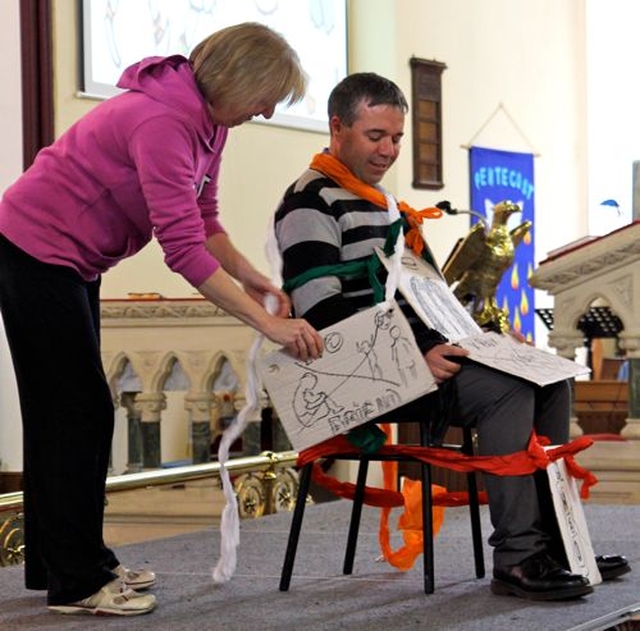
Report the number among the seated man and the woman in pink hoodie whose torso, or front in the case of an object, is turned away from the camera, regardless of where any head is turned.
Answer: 0

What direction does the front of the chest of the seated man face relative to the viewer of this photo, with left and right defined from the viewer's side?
facing the viewer and to the right of the viewer

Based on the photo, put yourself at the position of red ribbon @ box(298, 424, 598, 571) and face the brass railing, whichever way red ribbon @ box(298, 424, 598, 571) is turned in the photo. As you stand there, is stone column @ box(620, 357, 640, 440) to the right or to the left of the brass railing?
right

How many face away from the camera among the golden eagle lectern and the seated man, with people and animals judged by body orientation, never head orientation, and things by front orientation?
0

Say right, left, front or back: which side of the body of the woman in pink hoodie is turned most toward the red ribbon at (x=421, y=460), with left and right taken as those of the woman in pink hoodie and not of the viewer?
front

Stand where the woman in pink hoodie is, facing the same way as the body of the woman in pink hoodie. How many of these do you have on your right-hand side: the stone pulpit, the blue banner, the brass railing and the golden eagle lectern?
0

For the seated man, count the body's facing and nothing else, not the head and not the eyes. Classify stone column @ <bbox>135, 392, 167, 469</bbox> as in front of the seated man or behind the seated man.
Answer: behind

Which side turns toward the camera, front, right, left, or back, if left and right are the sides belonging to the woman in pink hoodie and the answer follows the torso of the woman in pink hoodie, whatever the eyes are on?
right

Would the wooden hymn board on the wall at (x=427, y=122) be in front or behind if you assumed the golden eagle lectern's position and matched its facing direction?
behind
